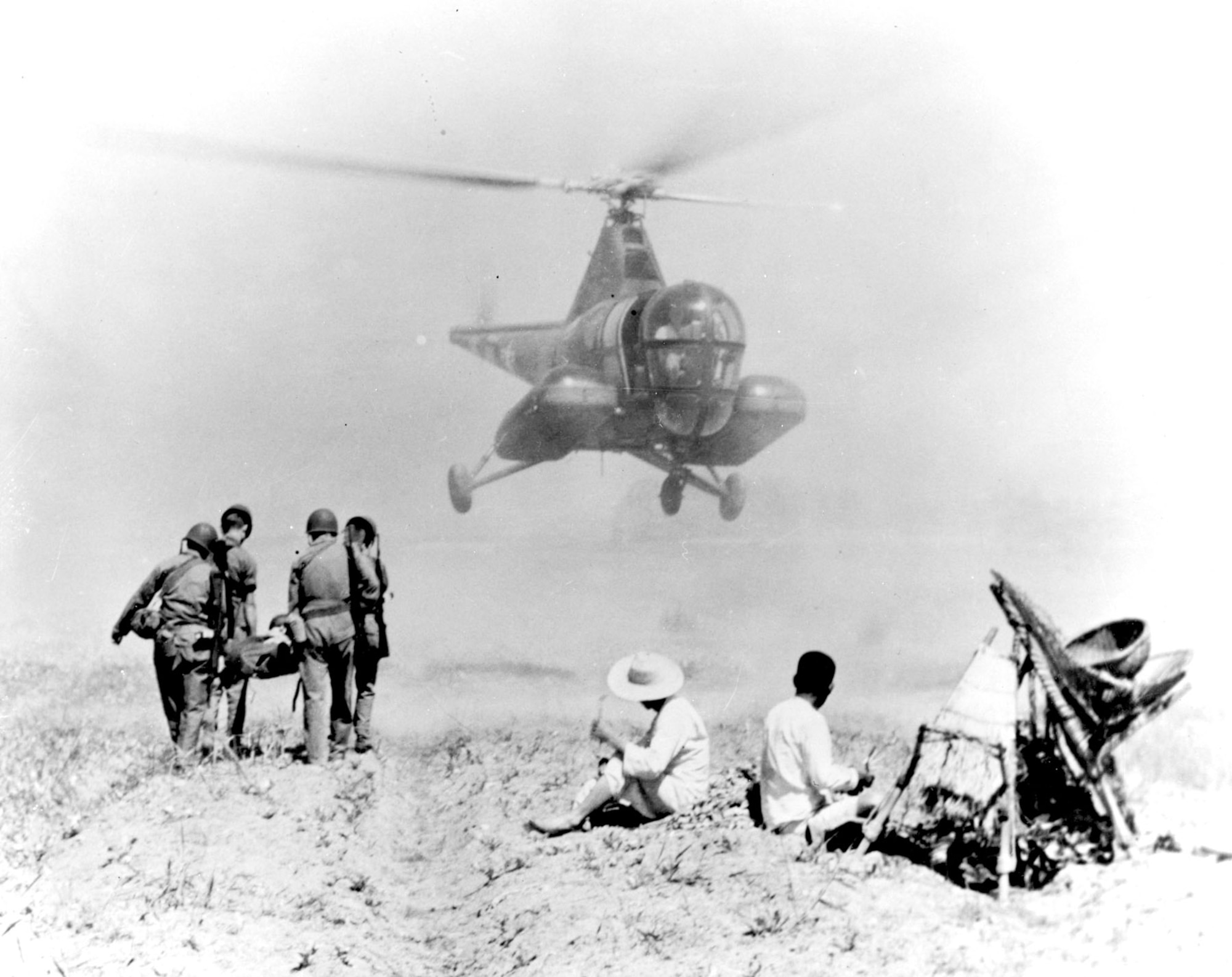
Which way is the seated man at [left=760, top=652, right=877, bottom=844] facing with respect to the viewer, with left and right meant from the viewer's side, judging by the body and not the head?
facing away from the viewer and to the right of the viewer

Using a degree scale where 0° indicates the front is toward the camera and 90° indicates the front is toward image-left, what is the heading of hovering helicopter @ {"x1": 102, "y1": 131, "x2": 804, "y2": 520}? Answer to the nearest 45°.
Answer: approximately 315°

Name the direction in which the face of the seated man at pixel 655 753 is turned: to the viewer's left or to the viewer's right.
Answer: to the viewer's left

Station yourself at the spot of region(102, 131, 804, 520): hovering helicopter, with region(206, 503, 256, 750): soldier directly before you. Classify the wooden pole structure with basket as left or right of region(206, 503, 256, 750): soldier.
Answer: left

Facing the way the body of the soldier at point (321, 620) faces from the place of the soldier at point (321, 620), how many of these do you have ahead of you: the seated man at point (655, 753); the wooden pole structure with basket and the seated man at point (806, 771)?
0

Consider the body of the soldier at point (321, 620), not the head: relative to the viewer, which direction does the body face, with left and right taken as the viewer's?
facing away from the viewer

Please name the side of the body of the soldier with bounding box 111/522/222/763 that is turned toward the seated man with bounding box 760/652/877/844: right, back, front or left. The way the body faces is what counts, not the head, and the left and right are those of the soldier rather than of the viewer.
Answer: right

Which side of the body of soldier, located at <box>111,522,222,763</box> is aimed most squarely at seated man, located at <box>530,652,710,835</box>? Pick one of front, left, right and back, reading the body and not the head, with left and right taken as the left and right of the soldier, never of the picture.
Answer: right

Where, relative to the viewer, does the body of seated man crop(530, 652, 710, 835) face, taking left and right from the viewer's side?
facing to the left of the viewer

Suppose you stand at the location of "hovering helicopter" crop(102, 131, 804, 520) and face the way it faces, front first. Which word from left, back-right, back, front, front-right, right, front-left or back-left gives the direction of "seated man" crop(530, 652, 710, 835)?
front-right

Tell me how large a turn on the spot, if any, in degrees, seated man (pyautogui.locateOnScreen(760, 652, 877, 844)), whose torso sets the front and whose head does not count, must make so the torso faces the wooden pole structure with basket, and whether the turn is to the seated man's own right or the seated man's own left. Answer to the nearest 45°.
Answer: approximately 45° to the seated man's own right

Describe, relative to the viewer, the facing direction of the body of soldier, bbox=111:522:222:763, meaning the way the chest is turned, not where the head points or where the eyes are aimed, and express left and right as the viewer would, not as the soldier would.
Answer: facing away from the viewer and to the right of the viewer

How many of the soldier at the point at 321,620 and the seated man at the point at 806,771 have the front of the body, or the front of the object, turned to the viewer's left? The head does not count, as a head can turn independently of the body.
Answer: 0

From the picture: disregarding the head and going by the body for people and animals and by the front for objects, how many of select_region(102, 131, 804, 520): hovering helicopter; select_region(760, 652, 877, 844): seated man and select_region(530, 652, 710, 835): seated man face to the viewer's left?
1

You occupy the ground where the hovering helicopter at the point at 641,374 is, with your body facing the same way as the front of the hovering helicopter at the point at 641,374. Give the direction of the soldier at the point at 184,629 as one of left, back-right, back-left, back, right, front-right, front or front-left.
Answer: right

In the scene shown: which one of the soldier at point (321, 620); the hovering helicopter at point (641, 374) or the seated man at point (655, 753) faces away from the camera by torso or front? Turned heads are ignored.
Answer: the soldier

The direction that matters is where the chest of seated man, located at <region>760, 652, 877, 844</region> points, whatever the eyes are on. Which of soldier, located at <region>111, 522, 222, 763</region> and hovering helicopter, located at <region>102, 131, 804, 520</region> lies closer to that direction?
the hovering helicopter
